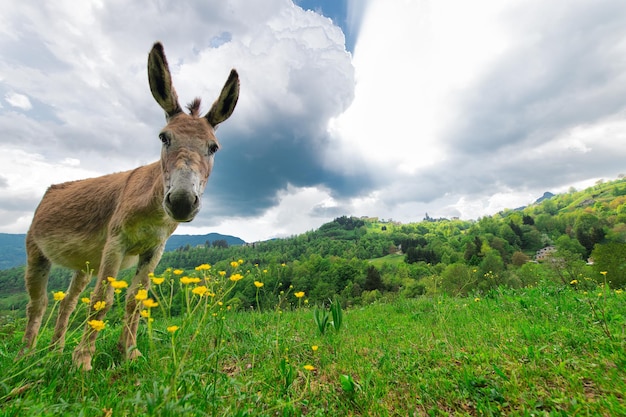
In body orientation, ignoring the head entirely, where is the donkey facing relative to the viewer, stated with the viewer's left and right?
facing the viewer and to the right of the viewer
